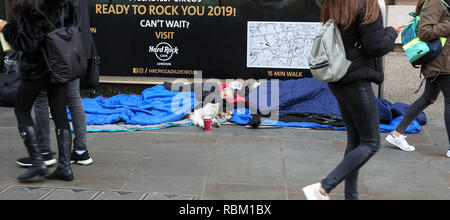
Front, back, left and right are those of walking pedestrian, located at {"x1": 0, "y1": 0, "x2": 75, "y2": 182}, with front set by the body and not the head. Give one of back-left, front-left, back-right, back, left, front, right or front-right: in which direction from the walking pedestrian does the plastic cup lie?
back-right

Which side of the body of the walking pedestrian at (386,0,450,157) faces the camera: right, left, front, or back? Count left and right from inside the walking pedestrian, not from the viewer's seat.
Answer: right

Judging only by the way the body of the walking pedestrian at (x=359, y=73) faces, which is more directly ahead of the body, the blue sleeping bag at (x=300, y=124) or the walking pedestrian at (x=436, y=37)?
the walking pedestrian

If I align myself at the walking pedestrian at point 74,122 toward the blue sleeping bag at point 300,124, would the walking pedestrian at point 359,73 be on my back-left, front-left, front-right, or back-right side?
front-right

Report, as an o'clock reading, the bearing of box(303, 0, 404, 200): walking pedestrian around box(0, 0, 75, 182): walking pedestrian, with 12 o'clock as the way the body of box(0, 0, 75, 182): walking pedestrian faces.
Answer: box(303, 0, 404, 200): walking pedestrian is roughly at 7 o'clock from box(0, 0, 75, 182): walking pedestrian.

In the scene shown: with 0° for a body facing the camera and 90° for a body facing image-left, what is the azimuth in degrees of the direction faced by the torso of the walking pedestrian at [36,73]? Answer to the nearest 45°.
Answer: approximately 90°

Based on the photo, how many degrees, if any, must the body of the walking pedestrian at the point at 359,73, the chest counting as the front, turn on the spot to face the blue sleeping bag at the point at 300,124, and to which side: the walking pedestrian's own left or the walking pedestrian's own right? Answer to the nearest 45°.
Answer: approximately 90° to the walking pedestrian's own left

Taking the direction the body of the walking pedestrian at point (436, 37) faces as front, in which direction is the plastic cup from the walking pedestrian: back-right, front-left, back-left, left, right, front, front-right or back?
back

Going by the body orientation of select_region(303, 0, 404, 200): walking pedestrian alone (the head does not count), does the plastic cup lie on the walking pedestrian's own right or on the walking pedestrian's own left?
on the walking pedestrian's own left

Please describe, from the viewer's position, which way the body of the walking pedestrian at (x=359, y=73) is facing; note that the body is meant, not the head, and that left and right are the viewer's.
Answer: facing to the right of the viewer

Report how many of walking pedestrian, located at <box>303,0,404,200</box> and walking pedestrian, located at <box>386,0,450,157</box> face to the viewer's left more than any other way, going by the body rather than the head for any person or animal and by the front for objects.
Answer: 0

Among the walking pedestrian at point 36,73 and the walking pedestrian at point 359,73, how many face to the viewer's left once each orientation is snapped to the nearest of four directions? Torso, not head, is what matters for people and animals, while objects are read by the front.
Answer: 1
